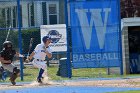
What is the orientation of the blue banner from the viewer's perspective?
toward the camera

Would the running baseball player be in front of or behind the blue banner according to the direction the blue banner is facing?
in front

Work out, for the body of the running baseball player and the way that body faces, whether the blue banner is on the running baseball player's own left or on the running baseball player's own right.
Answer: on the running baseball player's own left

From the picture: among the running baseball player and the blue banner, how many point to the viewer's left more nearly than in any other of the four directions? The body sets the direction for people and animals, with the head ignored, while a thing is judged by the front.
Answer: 0

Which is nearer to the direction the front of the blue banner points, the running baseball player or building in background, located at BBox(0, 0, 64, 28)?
the running baseball player

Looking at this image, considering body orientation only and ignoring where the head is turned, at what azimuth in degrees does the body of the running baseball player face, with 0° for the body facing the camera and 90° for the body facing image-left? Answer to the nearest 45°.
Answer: approximately 315°

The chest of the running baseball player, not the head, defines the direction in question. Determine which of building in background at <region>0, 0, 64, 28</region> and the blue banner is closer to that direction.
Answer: the blue banner
